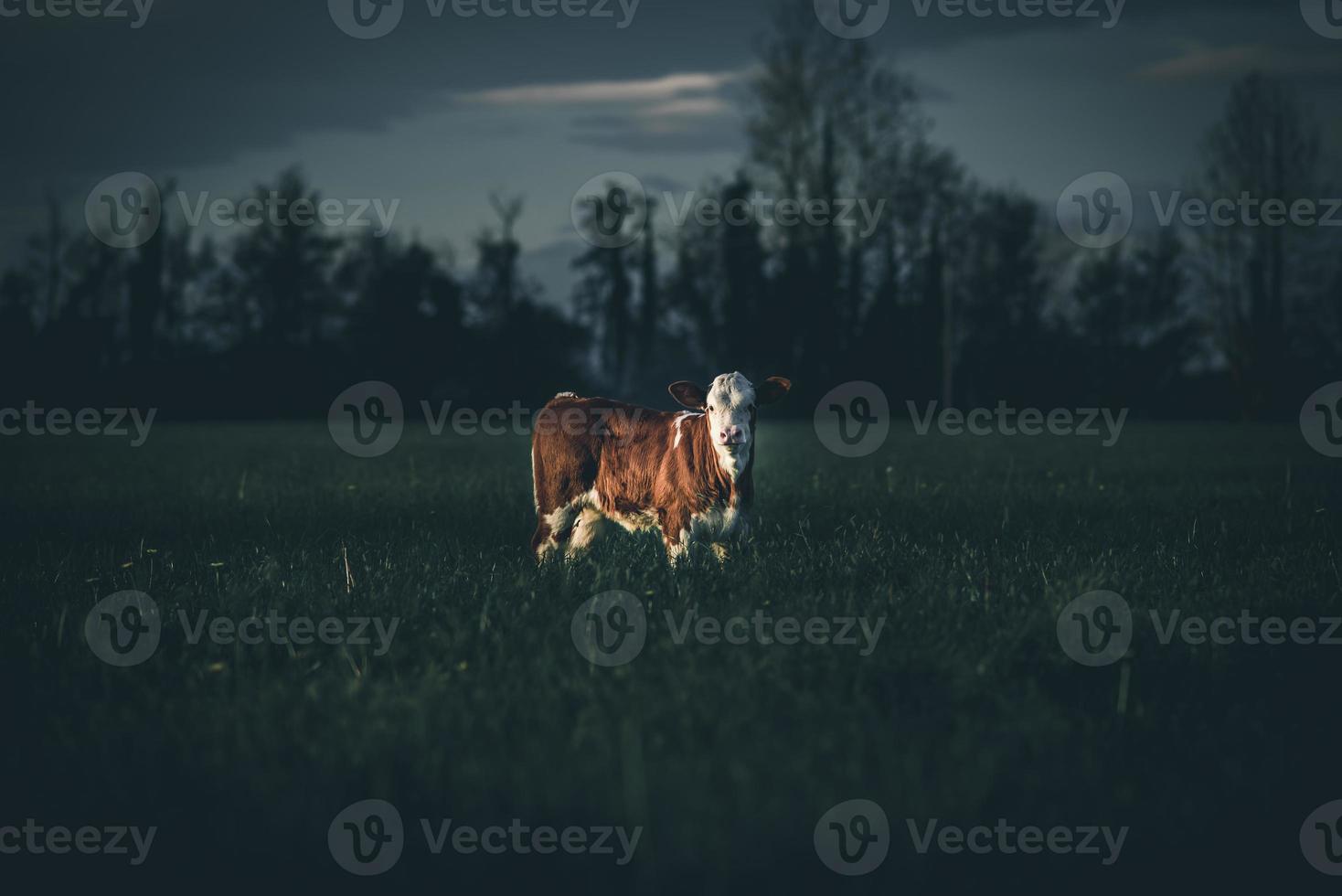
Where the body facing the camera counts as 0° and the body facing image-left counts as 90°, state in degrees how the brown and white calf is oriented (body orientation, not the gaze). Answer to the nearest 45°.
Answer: approximately 315°
